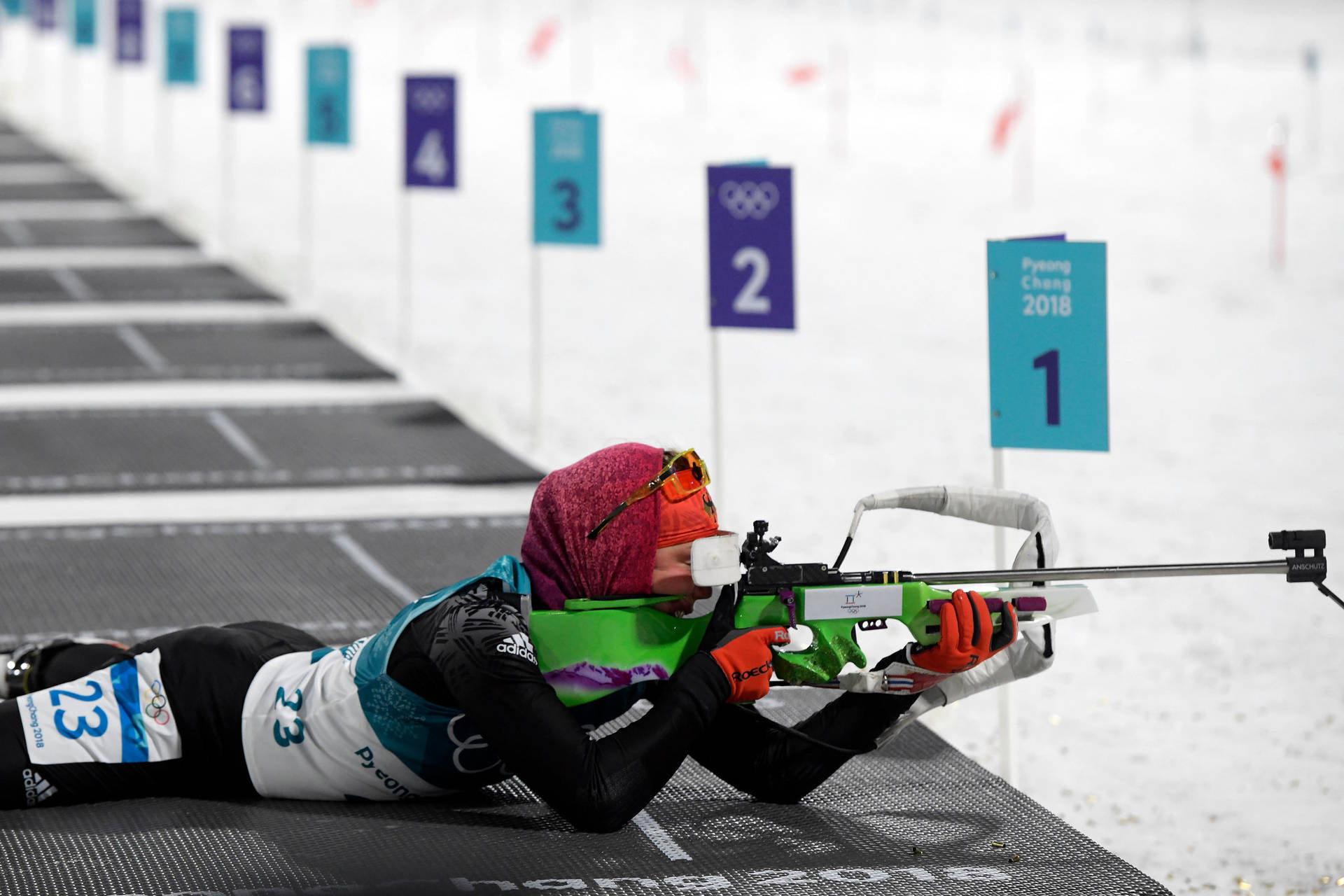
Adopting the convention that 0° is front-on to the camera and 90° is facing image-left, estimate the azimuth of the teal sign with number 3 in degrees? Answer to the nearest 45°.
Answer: approximately 0°

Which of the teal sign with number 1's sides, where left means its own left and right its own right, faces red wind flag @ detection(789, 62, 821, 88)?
back

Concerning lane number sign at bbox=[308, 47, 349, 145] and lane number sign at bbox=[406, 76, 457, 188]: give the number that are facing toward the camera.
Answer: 2
